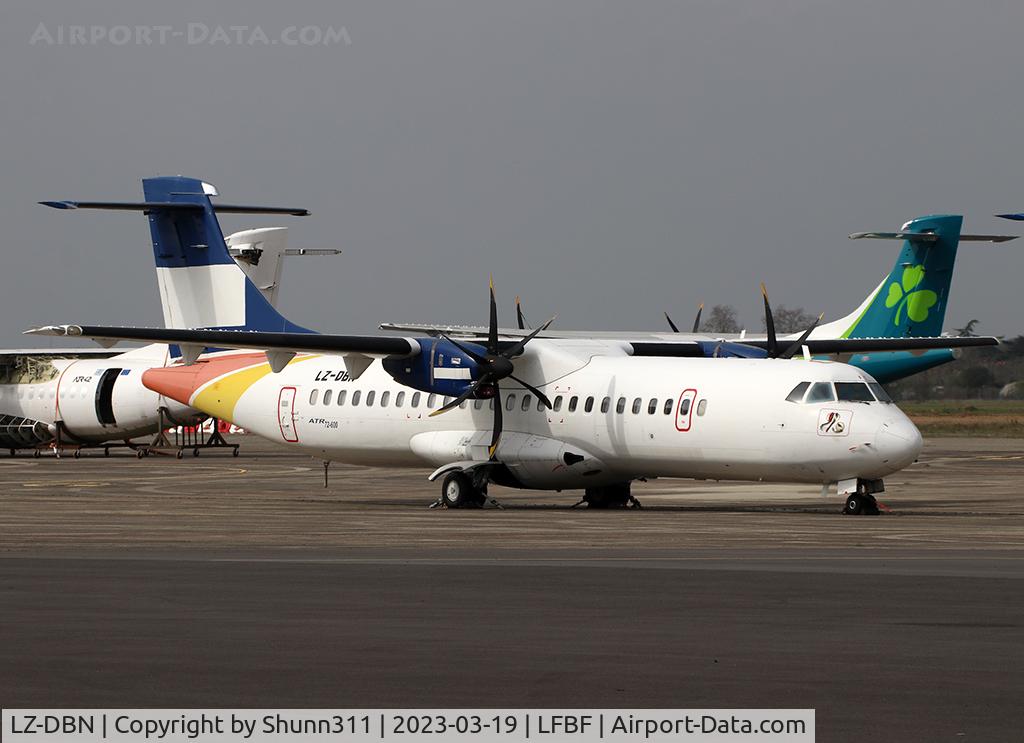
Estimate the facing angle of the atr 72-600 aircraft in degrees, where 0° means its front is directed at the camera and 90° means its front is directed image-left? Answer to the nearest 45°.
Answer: approximately 315°

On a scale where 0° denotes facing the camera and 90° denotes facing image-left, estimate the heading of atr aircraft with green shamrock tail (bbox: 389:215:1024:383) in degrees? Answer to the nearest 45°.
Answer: approximately 135°

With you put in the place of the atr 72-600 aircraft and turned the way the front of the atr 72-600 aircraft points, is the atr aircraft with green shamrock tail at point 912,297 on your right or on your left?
on your left

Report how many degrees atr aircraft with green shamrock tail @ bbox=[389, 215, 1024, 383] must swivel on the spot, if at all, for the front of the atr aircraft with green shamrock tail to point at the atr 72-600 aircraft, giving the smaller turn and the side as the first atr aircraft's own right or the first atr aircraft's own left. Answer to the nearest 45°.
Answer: approximately 90° to the first atr aircraft's own left

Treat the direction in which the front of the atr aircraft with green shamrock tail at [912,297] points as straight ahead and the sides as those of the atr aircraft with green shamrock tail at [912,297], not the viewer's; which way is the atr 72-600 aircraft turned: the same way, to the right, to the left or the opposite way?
the opposite way
